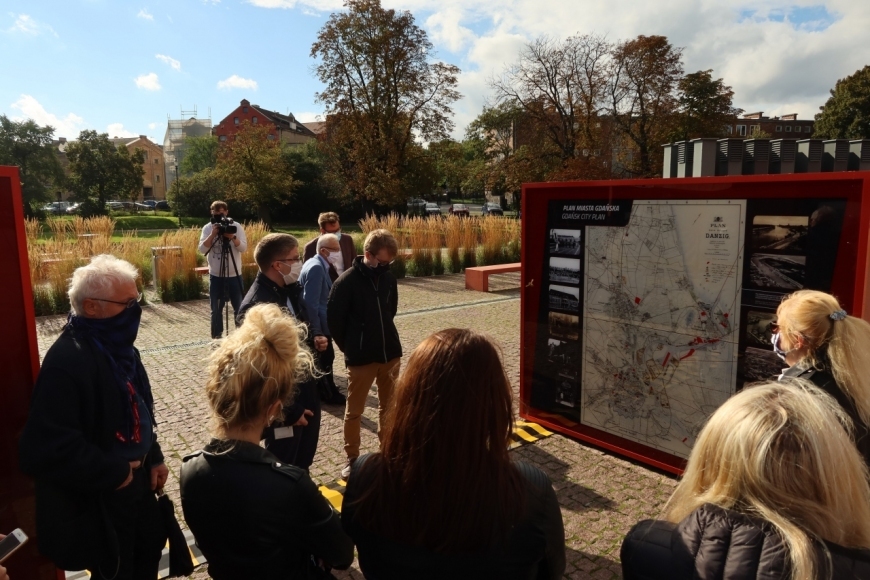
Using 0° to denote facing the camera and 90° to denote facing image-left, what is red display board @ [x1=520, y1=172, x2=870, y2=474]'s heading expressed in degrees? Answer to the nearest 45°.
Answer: approximately 45°

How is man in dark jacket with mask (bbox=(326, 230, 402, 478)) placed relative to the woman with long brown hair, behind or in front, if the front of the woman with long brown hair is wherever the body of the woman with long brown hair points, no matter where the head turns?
in front

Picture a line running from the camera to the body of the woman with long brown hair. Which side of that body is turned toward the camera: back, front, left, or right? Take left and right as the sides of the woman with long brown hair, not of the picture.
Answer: back

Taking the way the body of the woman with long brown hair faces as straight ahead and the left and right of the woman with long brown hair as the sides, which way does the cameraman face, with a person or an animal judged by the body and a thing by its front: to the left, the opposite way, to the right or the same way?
the opposite way

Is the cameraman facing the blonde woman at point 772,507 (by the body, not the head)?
yes

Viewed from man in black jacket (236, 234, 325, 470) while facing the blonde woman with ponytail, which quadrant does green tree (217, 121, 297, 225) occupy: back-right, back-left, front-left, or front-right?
back-left

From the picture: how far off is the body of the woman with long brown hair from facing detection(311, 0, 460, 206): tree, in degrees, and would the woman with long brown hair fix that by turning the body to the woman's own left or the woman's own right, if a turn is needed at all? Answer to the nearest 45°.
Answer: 0° — they already face it

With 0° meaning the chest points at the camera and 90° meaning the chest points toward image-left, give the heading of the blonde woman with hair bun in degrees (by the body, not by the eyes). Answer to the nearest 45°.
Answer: approximately 225°

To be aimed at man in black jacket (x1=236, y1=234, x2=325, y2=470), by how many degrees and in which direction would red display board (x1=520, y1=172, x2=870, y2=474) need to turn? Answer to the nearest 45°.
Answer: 0° — it already faces them

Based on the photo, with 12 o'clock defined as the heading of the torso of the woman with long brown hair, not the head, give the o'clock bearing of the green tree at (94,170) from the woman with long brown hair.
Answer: The green tree is roughly at 11 o'clock from the woman with long brown hair.

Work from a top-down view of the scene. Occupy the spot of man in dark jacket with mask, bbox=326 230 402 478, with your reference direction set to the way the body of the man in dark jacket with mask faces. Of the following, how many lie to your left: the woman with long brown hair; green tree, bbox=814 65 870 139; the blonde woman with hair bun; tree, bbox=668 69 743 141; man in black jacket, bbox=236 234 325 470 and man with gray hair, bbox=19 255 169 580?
2

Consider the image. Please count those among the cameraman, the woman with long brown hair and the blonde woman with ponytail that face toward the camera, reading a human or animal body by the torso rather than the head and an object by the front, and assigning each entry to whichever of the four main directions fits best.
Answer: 1

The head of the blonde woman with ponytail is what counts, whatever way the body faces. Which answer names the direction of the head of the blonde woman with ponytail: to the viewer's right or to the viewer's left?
to the viewer's left

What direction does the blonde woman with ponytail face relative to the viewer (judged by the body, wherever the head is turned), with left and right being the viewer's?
facing away from the viewer and to the left of the viewer

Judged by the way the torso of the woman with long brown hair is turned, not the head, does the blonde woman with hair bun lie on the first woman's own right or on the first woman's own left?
on the first woman's own left
